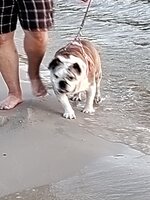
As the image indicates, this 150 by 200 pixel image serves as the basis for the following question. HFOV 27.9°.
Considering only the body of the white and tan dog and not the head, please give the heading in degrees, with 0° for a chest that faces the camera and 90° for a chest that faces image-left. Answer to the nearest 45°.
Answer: approximately 45°
